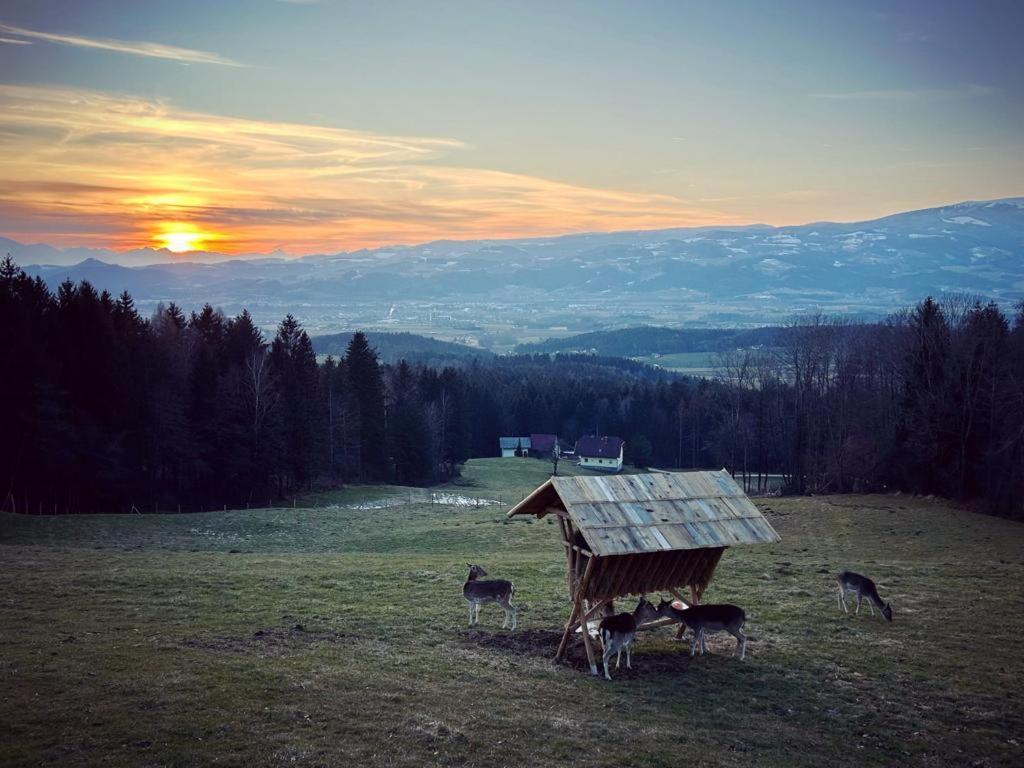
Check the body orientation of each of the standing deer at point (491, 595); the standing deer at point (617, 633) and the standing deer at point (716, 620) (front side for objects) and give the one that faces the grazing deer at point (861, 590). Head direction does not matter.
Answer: the standing deer at point (617, 633)

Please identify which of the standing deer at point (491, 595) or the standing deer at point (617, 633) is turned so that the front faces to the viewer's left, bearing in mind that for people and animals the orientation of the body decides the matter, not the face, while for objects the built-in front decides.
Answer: the standing deer at point (491, 595)

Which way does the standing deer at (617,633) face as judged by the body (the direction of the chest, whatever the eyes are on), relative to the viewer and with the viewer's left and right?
facing away from the viewer and to the right of the viewer

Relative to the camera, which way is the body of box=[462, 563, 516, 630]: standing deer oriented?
to the viewer's left

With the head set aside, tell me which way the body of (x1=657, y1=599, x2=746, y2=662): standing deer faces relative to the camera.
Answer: to the viewer's left

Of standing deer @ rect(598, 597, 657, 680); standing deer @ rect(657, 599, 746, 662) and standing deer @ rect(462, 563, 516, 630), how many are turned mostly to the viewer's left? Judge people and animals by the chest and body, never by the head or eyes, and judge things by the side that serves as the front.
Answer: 2

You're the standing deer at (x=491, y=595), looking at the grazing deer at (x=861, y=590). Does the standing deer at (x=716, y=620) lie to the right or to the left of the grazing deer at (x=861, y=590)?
right

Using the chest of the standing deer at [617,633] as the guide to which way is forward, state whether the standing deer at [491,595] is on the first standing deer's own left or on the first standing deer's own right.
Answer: on the first standing deer's own left

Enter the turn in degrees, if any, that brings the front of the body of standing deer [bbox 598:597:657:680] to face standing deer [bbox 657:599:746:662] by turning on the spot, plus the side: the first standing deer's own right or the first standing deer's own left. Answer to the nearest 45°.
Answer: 0° — it already faces it
